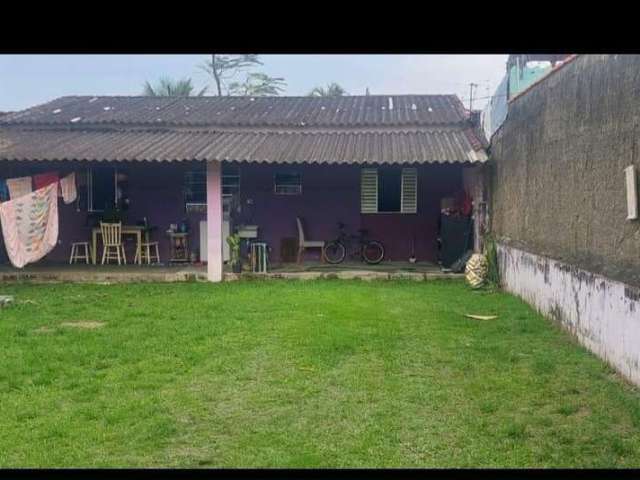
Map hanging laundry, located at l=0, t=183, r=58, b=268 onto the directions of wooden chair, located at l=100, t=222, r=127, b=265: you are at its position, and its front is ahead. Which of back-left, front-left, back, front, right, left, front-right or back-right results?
back-left

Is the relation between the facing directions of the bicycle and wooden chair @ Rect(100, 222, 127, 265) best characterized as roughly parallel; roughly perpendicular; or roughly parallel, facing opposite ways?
roughly perpendicular

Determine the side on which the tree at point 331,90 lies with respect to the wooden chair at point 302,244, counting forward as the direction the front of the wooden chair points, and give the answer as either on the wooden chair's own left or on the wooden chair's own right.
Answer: on the wooden chair's own left

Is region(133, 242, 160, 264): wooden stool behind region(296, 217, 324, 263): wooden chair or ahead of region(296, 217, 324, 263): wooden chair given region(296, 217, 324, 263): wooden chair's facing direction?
behind

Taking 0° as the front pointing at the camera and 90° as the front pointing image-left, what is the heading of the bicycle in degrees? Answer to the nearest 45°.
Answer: approximately 90°

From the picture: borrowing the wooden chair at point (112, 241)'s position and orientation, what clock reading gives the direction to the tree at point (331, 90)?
The tree is roughly at 1 o'clock from the wooden chair.

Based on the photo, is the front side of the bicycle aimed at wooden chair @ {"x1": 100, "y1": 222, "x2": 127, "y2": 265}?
yes

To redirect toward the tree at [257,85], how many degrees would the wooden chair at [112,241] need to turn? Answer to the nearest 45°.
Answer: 0° — it already faces it

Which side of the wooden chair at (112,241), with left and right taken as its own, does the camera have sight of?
back

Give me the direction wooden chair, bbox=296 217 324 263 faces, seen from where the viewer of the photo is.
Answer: facing to the right of the viewer

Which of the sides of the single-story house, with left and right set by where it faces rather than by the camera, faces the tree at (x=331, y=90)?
back

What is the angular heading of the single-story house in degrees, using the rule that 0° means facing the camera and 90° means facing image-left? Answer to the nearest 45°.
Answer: approximately 0°
